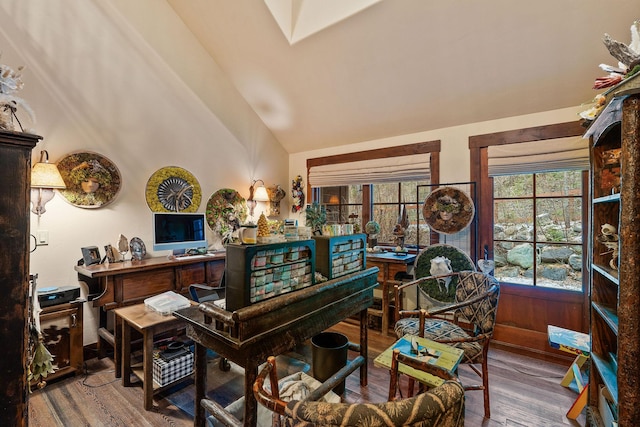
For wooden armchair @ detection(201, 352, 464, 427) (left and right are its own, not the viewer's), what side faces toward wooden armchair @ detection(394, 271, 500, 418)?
right

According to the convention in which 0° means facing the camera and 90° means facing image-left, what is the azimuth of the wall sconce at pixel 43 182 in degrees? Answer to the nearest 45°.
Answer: approximately 315°

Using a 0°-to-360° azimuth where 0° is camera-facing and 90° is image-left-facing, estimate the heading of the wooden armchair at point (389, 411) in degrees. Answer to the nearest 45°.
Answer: approximately 135°

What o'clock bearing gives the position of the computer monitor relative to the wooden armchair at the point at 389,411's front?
The computer monitor is roughly at 12 o'clock from the wooden armchair.

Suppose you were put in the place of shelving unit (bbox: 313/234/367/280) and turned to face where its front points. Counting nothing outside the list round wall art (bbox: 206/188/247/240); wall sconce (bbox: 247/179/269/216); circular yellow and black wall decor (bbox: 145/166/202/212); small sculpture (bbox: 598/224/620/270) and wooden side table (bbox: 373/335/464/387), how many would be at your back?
3

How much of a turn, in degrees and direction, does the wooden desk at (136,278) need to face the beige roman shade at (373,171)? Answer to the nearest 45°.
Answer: approximately 45° to its left

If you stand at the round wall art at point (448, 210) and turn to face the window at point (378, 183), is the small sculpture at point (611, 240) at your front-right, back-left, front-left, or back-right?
back-left

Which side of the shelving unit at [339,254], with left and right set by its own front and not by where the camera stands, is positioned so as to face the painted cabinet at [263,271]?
right

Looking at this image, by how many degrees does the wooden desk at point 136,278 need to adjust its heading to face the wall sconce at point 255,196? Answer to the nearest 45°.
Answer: approximately 90° to its left
